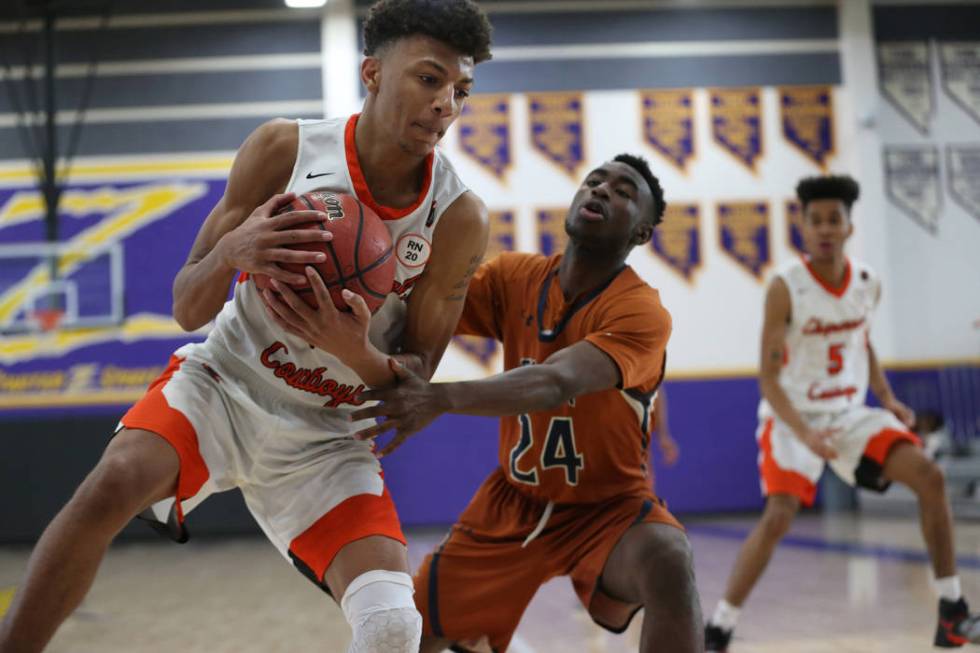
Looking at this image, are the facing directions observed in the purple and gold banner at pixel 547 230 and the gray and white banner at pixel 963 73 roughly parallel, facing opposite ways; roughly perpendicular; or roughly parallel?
roughly parallel

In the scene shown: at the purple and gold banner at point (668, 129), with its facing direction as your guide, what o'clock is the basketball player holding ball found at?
The basketball player holding ball is roughly at 12 o'clock from the purple and gold banner.

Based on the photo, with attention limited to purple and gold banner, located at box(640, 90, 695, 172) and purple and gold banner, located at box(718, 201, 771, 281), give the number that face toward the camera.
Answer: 2

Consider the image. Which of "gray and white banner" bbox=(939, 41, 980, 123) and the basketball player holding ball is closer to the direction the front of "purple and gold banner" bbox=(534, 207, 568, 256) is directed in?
the basketball player holding ball

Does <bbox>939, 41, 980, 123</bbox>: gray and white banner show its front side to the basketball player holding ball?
yes

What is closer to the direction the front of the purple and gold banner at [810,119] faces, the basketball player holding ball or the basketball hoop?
the basketball player holding ball

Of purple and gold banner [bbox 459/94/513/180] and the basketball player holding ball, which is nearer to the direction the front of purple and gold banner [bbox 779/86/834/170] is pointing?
the basketball player holding ball

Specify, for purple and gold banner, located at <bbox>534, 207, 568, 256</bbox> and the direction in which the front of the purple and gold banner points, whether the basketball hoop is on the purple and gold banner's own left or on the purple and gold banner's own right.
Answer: on the purple and gold banner's own right

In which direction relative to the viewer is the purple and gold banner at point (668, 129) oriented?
toward the camera

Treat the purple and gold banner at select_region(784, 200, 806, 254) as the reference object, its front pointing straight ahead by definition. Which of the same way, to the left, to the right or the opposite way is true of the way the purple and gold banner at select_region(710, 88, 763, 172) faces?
the same way

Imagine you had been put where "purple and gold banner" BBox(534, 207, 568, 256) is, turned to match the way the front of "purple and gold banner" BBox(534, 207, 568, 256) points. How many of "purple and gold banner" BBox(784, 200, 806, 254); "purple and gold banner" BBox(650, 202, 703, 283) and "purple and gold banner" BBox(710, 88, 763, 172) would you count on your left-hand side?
3

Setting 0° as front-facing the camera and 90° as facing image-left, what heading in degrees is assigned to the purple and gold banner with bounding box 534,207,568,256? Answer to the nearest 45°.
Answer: approximately 0°

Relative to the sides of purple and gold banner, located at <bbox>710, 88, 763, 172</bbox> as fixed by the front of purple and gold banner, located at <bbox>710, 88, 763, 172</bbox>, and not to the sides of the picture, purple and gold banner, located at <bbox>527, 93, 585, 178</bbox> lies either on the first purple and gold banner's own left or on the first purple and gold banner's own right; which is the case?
on the first purple and gold banner's own right

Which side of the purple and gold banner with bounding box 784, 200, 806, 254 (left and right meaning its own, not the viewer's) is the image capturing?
front

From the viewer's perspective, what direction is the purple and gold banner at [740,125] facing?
toward the camera

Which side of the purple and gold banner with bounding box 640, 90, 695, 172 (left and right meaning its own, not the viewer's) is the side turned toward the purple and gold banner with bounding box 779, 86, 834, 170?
left

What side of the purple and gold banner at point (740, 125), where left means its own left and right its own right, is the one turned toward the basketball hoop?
right
